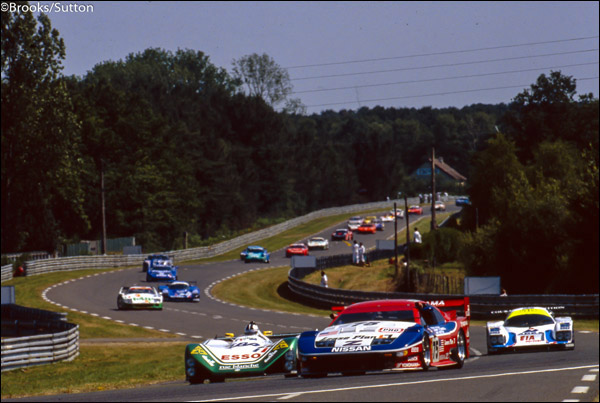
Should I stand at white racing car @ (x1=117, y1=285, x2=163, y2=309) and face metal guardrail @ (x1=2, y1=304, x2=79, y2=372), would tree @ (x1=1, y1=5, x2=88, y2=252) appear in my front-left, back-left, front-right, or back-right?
back-right

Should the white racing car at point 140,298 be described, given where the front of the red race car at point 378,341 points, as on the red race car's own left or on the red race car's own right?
on the red race car's own right

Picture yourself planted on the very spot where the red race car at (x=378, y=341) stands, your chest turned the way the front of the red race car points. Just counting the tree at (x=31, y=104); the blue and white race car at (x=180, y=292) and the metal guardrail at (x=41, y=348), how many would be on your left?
0

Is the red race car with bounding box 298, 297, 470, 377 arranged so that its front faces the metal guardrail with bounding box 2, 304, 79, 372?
no

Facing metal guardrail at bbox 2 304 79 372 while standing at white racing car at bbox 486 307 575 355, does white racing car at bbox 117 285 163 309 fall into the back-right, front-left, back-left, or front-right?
front-right

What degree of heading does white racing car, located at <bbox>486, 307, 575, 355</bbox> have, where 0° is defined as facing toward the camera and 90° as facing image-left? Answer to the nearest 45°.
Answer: approximately 0°

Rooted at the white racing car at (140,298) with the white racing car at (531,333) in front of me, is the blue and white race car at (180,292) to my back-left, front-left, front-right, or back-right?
back-left

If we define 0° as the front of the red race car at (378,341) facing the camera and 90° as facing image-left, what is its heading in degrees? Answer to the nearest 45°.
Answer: approximately 45°

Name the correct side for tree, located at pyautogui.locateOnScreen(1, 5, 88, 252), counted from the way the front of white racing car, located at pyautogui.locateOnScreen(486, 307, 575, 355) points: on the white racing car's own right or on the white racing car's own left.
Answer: on the white racing car's own right

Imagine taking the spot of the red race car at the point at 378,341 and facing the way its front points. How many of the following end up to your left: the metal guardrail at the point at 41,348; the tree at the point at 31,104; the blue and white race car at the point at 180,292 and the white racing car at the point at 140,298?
0

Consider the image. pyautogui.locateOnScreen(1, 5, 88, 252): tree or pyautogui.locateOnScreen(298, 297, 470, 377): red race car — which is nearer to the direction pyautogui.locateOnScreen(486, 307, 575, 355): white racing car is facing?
the red race car

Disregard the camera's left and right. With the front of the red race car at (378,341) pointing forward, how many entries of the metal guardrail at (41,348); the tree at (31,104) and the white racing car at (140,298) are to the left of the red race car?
0

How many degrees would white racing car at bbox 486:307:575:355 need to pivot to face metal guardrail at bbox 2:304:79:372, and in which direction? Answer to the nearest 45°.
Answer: approximately 90° to its right

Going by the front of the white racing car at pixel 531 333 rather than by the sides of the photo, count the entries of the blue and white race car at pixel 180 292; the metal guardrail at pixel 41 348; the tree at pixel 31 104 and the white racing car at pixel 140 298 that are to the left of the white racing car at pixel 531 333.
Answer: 0

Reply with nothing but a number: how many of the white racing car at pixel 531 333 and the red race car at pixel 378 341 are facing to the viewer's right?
0
